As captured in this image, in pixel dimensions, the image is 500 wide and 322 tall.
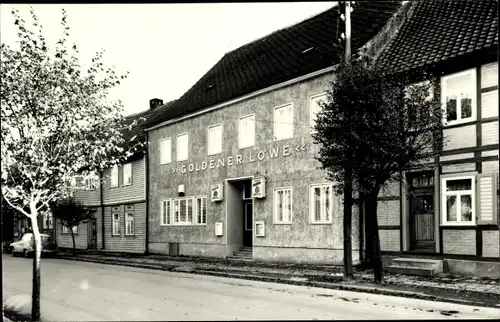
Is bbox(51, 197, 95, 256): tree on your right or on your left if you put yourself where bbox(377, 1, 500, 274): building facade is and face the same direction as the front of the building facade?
on your right

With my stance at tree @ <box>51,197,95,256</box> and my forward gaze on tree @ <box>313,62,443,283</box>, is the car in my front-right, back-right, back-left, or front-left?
back-right

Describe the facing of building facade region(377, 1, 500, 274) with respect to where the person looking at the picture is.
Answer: facing the viewer and to the left of the viewer

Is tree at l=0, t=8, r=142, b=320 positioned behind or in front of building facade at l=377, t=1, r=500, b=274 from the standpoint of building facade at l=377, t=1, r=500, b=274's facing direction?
in front

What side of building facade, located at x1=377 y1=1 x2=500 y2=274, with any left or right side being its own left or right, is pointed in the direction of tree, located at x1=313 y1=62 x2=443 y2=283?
front
